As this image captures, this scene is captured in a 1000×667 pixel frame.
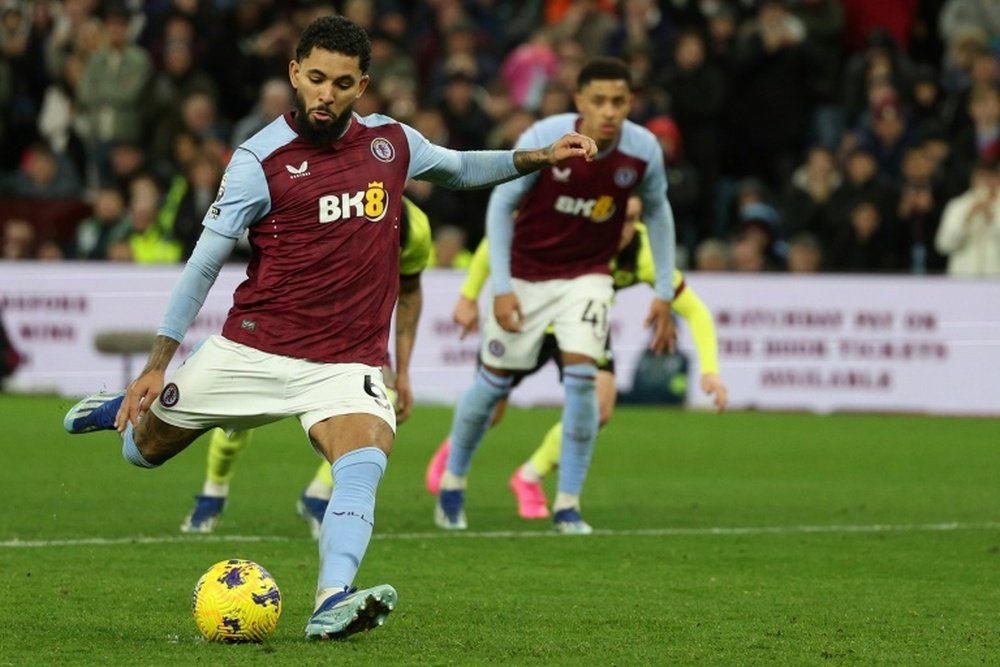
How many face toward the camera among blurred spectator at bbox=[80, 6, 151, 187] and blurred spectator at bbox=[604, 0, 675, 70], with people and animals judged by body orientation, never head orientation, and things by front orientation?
2

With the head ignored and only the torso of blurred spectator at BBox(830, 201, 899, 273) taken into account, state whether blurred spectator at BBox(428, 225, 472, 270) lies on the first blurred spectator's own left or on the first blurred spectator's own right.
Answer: on the first blurred spectator's own right

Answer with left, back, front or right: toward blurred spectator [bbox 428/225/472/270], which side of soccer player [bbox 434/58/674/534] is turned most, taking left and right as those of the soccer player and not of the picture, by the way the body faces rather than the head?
back

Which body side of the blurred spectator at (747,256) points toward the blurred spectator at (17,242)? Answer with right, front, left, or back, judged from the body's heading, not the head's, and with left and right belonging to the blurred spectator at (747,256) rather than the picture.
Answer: right

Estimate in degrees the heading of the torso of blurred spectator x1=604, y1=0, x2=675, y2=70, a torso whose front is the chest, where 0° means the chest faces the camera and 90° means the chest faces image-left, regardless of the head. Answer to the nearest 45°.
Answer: approximately 0°

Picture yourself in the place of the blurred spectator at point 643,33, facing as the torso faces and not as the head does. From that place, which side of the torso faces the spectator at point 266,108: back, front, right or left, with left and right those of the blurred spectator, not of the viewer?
right

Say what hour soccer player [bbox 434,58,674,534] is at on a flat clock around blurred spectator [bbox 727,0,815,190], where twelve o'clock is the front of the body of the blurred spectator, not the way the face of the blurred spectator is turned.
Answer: The soccer player is roughly at 12 o'clock from the blurred spectator.

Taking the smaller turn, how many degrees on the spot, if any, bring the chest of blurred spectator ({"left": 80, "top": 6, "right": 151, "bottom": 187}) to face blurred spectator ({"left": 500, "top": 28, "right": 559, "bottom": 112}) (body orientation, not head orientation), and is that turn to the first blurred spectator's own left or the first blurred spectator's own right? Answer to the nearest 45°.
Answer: approximately 90° to the first blurred spectator's own left

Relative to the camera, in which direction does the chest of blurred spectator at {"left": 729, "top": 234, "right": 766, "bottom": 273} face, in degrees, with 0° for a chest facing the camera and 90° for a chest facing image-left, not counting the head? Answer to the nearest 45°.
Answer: approximately 0°

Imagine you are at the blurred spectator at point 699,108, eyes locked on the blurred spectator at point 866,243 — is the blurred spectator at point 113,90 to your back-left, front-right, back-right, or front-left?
back-right

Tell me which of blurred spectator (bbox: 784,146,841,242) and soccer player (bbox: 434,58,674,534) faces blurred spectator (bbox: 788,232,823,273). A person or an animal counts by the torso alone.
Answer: blurred spectator (bbox: 784,146,841,242)

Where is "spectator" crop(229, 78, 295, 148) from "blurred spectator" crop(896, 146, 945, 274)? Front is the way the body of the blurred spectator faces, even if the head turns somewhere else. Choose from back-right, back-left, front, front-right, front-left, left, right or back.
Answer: right
